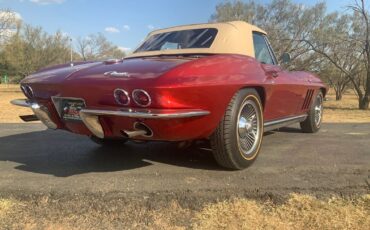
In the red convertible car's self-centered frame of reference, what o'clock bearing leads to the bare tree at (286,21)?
The bare tree is roughly at 11 o'clock from the red convertible car.

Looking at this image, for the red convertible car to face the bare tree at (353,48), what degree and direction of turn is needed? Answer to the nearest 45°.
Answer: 0° — it already faces it

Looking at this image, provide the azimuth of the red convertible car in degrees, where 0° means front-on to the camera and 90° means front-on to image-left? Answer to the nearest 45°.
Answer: approximately 225°
